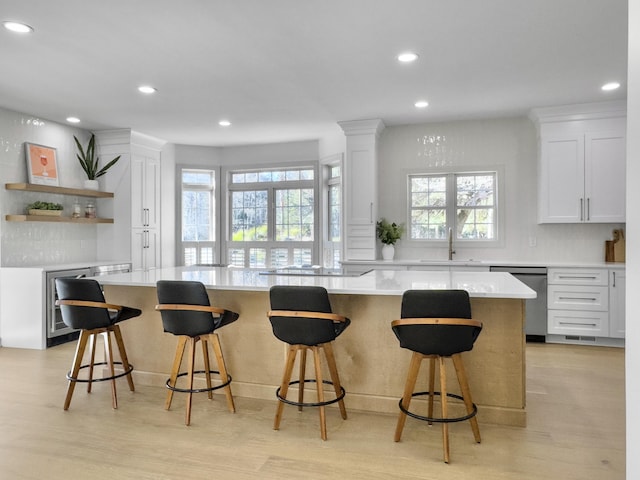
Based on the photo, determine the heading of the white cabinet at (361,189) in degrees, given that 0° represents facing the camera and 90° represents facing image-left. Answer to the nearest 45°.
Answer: approximately 0°

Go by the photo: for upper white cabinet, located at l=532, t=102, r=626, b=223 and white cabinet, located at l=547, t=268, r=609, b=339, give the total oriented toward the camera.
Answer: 2

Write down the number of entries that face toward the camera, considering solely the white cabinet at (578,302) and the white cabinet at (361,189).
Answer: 2

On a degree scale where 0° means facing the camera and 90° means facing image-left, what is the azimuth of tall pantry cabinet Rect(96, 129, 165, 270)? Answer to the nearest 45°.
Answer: approximately 315°

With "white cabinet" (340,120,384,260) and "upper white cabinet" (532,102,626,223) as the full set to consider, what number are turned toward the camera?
2
